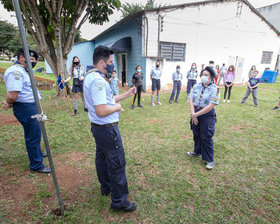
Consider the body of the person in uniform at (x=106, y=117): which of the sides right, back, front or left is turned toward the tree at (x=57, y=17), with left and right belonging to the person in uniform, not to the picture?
left

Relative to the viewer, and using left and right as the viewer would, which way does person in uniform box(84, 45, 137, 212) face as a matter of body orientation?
facing to the right of the viewer

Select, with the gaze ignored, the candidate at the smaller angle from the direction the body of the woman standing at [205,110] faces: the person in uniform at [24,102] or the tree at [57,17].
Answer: the person in uniform

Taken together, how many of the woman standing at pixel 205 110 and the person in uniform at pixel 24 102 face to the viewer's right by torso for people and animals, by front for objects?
1

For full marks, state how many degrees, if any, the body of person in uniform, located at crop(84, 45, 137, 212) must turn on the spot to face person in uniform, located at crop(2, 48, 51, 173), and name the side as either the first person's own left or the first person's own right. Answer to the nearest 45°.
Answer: approximately 135° to the first person's own left

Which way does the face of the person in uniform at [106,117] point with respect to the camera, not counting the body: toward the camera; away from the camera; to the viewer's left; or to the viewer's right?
to the viewer's right

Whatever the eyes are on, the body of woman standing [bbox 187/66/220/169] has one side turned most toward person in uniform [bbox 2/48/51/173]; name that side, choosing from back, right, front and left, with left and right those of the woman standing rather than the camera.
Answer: front

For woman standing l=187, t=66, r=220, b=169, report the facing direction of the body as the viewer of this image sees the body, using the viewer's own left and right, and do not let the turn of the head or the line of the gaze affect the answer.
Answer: facing the viewer and to the left of the viewer

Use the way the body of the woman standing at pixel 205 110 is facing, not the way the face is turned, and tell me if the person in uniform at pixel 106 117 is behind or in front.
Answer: in front

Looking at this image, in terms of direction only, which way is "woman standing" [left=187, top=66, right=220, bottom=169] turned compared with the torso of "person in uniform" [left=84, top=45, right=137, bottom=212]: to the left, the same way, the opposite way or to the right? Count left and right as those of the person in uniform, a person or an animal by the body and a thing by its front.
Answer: the opposite way

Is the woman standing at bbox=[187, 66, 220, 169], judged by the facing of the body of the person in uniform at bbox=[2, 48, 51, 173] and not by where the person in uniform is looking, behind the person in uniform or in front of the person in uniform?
in front

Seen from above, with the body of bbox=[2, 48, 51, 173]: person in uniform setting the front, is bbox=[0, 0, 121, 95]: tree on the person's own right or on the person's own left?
on the person's own left

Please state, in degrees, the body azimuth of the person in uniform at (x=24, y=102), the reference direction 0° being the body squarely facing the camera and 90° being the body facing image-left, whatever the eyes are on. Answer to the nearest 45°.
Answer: approximately 270°
